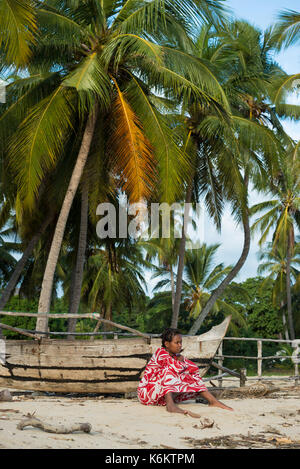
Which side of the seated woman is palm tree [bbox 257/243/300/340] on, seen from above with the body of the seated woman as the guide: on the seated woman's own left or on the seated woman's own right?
on the seated woman's own left

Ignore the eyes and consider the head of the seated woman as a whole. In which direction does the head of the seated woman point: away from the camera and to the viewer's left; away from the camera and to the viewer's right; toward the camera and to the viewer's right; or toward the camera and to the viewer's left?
toward the camera and to the viewer's right

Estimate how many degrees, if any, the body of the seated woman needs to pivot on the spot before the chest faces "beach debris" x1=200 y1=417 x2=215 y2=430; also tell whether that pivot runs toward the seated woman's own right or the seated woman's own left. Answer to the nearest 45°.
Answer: approximately 45° to the seated woman's own right

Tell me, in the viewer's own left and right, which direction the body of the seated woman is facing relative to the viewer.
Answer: facing the viewer and to the right of the viewer

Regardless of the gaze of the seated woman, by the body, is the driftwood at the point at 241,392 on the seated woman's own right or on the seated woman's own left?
on the seated woman's own left

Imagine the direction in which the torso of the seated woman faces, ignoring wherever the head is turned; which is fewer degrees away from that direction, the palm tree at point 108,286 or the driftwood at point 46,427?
the driftwood

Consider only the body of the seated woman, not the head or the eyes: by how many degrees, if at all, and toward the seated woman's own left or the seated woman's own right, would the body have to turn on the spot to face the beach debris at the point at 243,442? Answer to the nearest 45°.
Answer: approximately 45° to the seated woman's own right

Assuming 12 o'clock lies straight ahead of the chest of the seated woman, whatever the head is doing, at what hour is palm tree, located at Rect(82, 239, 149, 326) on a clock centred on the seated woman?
The palm tree is roughly at 7 o'clock from the seated woman.
